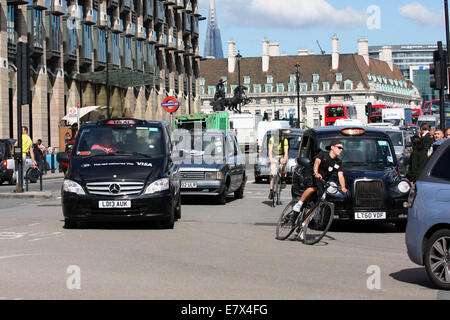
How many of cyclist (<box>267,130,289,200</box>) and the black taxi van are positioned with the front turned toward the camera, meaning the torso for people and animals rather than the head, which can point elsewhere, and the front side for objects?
2

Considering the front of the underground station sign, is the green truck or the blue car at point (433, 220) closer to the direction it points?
the blue car

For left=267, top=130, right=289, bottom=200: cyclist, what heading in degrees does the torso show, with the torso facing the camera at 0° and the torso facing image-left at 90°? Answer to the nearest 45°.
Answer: approximately 0°

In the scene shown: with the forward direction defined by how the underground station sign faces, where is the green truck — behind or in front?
behind

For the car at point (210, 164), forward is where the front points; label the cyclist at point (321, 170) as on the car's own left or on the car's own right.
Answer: on the car's own left

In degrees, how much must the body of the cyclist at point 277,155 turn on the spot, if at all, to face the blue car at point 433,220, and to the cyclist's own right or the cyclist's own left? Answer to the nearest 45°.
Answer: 0° — they already face it

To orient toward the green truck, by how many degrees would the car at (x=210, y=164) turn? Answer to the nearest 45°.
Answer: approximately 135° to its right

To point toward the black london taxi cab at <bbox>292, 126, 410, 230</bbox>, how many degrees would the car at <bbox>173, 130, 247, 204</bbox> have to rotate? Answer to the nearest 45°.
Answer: approximately 90° to its left
